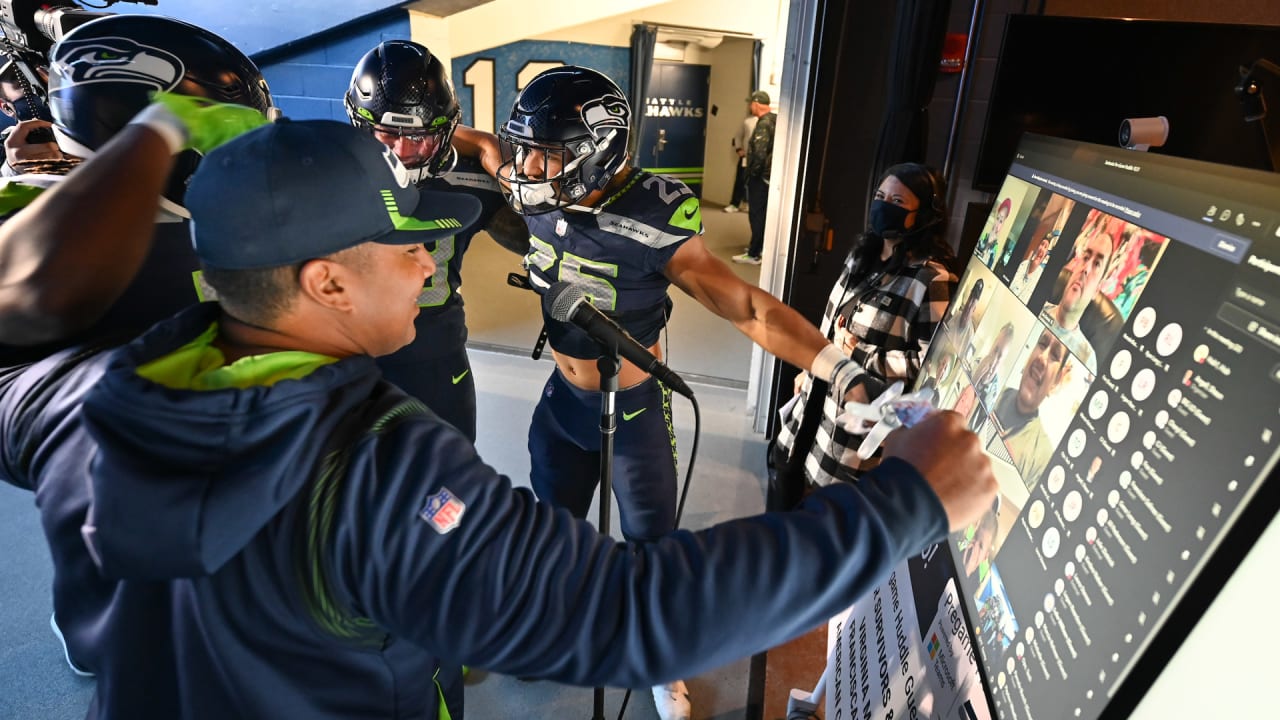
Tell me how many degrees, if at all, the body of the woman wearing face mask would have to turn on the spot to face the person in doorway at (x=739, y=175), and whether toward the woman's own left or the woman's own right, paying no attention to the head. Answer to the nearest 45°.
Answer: approximately 135° to the woman's own right

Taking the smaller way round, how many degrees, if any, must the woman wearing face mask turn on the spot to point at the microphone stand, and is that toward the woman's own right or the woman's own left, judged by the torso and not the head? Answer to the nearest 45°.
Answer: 0° — they already face it

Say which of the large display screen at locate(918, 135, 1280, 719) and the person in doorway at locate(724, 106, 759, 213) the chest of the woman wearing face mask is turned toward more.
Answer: the large display screen

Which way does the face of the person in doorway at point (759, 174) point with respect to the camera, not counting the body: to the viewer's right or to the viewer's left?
to the viewer's left

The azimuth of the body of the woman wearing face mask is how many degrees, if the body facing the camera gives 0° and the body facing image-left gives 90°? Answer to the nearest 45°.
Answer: approximately 45°

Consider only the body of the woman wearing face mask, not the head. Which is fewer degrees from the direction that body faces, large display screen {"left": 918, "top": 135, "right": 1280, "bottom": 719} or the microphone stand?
the microphone stand

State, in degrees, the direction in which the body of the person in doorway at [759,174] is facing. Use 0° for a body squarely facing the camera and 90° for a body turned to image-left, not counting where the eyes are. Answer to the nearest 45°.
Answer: approximately 90°

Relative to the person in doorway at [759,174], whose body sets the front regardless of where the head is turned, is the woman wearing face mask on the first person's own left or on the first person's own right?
on the first person's own left

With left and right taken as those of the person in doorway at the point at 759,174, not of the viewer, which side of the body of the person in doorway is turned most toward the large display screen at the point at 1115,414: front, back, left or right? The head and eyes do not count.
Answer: left

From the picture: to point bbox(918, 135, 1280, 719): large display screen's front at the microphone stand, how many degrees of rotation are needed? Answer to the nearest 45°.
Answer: approximately 45° to its right
